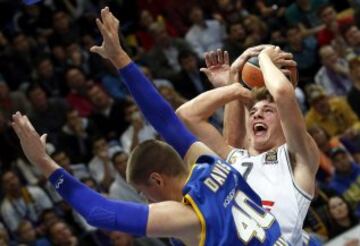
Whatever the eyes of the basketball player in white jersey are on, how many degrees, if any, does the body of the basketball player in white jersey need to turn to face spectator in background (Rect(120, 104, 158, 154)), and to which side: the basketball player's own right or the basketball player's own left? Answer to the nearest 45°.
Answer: approximately 135° to the basketball player's own right

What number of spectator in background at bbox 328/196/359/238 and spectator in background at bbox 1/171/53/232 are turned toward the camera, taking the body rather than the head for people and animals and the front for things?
2

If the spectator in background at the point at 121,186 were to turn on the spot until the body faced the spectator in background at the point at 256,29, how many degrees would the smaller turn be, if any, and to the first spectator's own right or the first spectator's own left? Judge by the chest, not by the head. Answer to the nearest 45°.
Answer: approximately 90° to the first spectator's own left

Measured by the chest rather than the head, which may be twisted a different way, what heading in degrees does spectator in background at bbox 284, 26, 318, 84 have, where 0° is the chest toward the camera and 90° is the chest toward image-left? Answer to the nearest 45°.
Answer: approximately 45°

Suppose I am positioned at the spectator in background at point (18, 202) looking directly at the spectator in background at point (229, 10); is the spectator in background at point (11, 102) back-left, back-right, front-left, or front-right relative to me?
front-left

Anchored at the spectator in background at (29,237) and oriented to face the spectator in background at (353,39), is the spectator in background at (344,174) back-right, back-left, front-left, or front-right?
front-right

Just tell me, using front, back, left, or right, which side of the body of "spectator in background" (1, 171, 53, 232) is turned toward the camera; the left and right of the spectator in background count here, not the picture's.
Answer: front

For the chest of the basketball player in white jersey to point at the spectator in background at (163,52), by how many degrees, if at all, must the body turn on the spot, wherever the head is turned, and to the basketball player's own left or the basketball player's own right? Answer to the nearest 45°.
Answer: approximately 135° to the basketball player's own right

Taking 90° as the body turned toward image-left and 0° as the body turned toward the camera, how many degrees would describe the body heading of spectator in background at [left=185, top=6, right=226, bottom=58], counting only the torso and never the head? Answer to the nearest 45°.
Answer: approximately 45°
